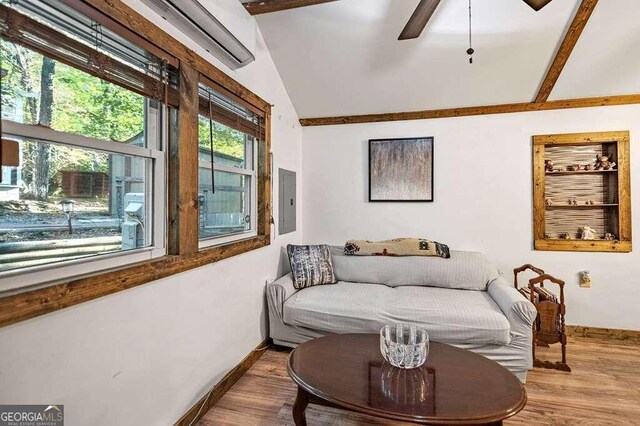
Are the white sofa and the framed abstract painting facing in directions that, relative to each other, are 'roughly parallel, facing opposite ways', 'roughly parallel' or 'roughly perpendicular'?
roughly parallel

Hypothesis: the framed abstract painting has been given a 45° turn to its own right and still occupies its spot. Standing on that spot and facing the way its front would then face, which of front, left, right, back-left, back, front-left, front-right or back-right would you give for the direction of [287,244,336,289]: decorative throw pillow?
front

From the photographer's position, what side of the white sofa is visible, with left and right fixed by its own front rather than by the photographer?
front

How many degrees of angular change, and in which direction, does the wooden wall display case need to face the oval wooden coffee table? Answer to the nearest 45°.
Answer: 0° — it already faces it

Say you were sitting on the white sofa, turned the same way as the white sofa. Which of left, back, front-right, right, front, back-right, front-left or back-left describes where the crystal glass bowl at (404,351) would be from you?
front

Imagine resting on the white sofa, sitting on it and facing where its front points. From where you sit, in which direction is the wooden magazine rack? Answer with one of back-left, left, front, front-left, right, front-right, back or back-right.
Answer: left

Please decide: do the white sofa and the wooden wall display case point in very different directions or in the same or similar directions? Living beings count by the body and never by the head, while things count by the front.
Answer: same or similar directions

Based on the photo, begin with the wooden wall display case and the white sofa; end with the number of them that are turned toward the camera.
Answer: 2

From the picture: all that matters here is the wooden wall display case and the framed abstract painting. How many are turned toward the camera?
2

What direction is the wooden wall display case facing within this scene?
toward the camera

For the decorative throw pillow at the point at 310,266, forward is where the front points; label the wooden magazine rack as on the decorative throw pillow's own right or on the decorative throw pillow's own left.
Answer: on the decorative throw pillow's own left

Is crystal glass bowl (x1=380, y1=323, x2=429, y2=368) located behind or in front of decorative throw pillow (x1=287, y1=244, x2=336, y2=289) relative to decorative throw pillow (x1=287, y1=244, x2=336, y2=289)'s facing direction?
in front

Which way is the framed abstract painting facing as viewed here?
toward the camera

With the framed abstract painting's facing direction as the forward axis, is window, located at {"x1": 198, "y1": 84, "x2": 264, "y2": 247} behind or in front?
in front

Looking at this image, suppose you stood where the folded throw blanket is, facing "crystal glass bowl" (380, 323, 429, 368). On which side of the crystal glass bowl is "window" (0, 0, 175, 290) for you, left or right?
right
